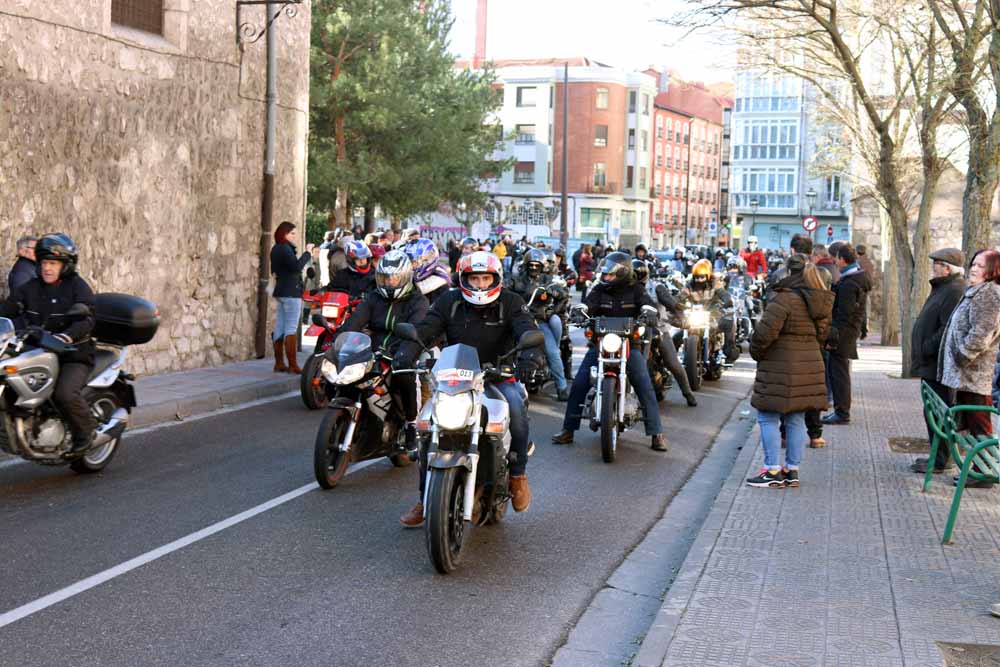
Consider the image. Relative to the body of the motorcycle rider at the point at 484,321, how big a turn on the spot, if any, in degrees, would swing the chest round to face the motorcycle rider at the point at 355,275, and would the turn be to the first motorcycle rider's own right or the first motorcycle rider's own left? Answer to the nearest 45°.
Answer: approximately 180°

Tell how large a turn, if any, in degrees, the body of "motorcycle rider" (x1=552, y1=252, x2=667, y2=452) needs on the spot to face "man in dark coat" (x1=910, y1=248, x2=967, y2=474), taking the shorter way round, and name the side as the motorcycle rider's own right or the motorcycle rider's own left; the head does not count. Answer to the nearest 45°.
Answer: approximately 45° to the motorcycle rider's own left

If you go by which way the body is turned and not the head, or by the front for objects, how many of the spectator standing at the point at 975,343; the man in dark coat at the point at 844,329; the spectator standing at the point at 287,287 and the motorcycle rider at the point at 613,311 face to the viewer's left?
2

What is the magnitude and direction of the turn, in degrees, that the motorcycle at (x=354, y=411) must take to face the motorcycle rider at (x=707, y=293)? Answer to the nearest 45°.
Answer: approximately 180°

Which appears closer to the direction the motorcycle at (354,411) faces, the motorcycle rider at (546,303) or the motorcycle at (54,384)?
the motorcycle

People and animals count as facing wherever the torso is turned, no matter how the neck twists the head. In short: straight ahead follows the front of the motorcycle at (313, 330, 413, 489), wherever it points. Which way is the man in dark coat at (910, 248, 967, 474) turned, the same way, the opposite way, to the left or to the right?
to the right

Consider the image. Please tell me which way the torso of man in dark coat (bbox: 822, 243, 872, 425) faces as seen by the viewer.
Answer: to the viewer's left

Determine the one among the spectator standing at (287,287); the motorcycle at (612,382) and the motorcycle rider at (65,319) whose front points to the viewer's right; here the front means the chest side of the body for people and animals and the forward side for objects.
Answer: the spectator standing

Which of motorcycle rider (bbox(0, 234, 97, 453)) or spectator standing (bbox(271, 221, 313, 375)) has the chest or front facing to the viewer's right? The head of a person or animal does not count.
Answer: the spectator standing

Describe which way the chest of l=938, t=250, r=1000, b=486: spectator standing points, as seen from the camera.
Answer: to the viewer's left

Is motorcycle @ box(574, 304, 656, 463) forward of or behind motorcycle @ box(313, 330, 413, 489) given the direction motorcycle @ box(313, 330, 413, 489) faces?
behind

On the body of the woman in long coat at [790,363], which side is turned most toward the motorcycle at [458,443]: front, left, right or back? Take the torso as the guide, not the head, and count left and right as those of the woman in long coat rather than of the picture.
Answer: left

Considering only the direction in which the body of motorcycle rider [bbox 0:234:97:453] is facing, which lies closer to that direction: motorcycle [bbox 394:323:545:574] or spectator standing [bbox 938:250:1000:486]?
the motorcycle
